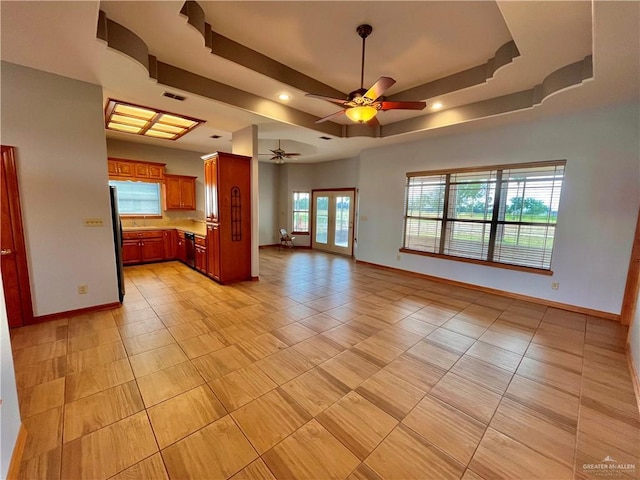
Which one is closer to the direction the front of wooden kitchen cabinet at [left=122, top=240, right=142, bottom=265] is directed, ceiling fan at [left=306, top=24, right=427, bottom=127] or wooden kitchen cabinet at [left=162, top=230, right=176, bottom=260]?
the ceiling fan

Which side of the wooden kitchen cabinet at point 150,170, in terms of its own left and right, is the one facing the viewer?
front

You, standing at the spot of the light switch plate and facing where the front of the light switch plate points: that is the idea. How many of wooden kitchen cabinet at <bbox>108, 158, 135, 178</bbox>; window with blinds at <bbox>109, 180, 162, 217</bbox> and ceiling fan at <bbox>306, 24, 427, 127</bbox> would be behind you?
2

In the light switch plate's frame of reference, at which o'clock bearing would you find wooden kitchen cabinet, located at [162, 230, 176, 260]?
The wooden kitchen cabinet is roughly at 7 o'clock from the light switch plate.

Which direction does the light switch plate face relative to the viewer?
toward the camera

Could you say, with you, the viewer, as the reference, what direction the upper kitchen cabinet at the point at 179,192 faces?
facing the viewer

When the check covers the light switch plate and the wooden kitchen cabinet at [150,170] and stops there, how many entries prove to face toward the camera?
2

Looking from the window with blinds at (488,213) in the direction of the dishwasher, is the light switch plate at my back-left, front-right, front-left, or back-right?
front-left

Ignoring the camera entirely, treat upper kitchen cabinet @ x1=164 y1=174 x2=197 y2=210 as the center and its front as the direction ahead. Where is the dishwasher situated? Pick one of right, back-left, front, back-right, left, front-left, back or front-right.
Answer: front

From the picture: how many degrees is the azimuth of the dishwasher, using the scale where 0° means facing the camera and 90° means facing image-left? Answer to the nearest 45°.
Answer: approximately 45°

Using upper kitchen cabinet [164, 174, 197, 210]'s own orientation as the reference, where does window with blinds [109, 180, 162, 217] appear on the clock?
The window with blinds is roughly at 3 o'clock from the upper kitchen cabinet.

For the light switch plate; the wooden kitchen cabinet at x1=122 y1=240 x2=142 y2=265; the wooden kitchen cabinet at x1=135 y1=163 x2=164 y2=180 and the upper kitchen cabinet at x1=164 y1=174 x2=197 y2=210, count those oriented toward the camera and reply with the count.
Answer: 4
